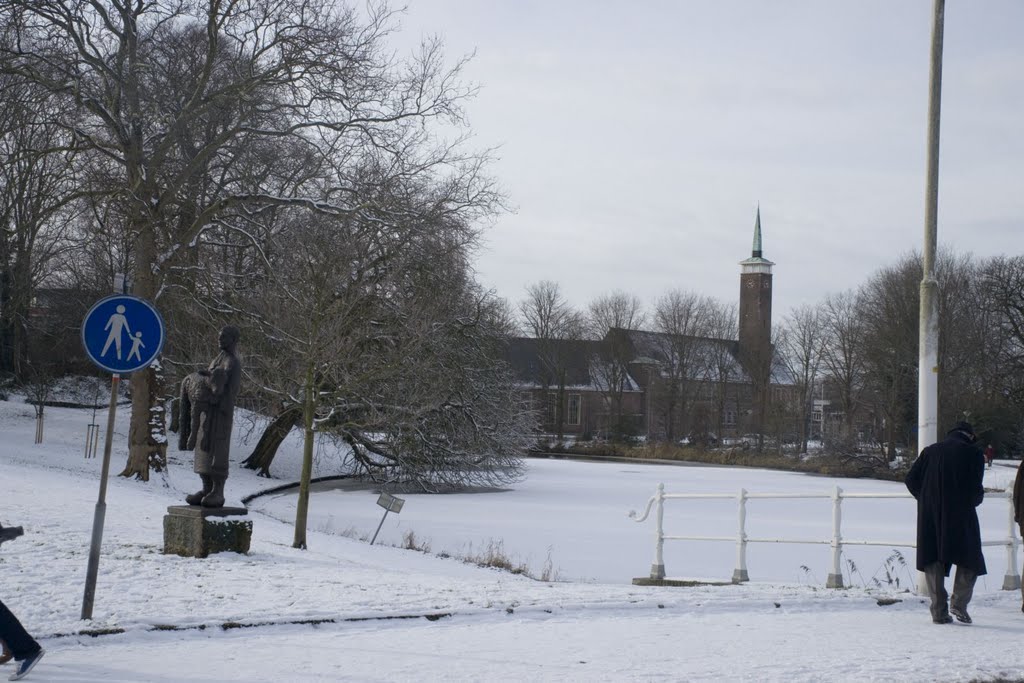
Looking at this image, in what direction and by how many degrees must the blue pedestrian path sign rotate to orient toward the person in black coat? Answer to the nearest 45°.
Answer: approximately 90° to its left

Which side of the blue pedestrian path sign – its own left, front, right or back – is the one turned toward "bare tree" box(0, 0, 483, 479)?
back

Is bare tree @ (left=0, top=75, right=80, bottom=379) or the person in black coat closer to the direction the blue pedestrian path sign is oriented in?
the person in black coat

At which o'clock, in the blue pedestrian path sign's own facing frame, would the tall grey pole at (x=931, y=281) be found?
The tall grey pole is roughly at 9 o'clock from the blue pedestrian path sign.

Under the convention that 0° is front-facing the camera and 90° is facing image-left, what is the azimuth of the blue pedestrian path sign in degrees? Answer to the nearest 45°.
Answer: approximately 0°

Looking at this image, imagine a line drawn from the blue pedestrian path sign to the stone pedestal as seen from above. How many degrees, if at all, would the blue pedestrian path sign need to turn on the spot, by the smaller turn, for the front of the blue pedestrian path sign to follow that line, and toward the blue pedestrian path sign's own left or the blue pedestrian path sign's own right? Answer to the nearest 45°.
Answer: approximately 180°

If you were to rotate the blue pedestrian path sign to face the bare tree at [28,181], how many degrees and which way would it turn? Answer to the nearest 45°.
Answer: approximately 180°
